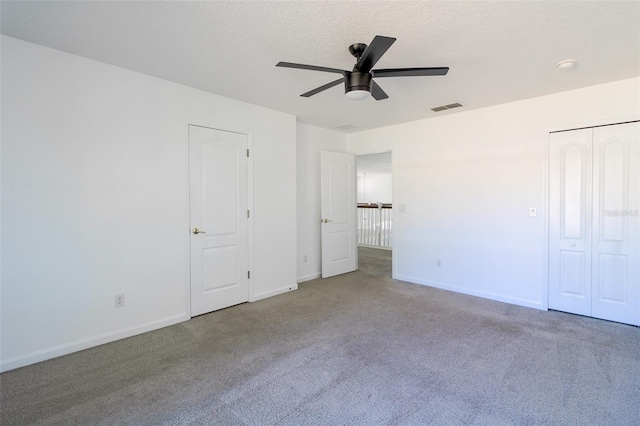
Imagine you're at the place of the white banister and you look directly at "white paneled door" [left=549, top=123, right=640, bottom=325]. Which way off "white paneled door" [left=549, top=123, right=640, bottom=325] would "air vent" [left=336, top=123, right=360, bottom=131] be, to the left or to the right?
right

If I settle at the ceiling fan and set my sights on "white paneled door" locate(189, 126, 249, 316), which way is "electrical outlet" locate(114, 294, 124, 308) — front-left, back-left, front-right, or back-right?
front-left

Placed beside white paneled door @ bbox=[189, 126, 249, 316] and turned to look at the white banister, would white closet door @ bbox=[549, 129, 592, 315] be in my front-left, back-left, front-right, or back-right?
front-right

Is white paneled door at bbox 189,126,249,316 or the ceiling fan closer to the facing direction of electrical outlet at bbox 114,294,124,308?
the ceiling fan

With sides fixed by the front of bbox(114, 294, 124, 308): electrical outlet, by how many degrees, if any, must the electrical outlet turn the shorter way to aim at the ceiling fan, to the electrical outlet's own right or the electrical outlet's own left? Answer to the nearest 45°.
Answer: approximately 45° to the electrical outlet's own left

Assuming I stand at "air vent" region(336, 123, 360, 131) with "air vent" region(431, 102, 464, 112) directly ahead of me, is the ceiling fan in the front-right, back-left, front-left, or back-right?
front-right

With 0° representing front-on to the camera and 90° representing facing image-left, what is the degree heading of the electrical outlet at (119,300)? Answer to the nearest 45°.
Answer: approximately 0°

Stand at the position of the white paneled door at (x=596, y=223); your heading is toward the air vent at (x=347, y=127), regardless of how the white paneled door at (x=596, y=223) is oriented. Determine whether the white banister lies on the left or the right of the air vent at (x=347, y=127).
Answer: right

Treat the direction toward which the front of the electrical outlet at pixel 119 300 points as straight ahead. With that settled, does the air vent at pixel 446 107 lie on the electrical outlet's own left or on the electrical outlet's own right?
on the electrical outlet's own left

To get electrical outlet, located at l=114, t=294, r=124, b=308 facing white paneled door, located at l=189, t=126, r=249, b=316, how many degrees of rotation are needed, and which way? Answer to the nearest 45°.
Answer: approximately 90° to its left

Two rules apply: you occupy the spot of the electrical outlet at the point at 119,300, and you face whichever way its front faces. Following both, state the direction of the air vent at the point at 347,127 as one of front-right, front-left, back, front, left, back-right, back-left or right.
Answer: left

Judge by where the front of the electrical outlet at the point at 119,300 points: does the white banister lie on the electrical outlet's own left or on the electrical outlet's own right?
on the electrical outlet's own left
